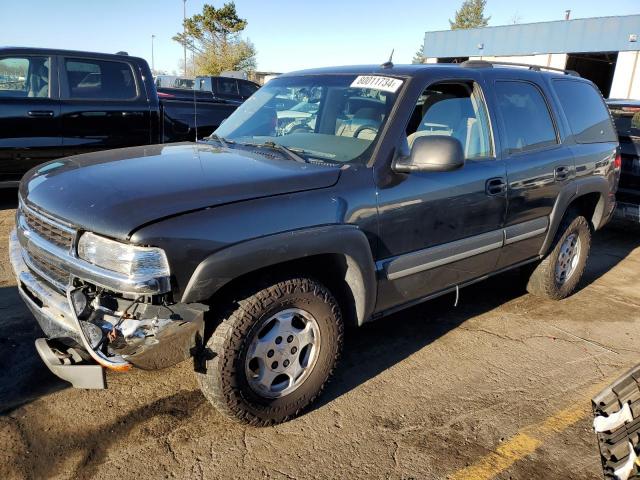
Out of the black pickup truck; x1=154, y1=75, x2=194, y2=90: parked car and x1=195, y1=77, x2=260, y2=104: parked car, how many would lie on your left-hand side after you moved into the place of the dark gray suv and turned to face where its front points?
0

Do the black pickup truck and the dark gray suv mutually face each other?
no

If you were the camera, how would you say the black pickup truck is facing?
facing to the left of the viewer

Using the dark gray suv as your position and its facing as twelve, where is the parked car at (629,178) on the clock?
The parked car is roughly at 6 o'clock from the dark gray suv.

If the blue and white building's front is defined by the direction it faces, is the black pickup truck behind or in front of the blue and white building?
in front

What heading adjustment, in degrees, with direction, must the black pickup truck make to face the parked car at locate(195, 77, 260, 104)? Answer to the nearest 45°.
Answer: approximately 90° to its right

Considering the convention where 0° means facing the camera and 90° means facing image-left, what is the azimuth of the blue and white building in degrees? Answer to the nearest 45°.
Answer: approximately 45°

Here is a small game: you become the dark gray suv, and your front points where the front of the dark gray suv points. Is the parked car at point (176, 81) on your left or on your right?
on your right

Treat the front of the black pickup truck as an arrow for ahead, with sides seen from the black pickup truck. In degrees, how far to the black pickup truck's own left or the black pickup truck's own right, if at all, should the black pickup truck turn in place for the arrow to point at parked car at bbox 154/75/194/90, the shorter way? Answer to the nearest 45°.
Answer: approximately 90° to the black pickup truck's own right

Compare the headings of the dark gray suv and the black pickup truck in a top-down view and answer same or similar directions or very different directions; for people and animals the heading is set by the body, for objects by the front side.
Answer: same or similar directions

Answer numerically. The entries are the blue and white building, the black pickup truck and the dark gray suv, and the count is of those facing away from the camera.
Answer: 0

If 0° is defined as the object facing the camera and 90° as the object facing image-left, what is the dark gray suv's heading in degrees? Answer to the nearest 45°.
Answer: approximately 45°

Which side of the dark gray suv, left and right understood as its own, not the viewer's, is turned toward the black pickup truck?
right

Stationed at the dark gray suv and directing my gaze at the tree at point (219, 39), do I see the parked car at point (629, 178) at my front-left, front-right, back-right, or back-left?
front-right

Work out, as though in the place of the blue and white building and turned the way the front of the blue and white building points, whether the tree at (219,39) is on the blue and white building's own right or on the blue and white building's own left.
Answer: on the blue and white building's own right

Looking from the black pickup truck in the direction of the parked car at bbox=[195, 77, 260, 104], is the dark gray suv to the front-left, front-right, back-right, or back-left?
back-right

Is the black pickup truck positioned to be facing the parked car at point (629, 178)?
no

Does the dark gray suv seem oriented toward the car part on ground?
no

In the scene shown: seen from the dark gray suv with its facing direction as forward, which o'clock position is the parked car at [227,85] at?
The parked car is roughly at 4 o'clock from the dark gray suv.
